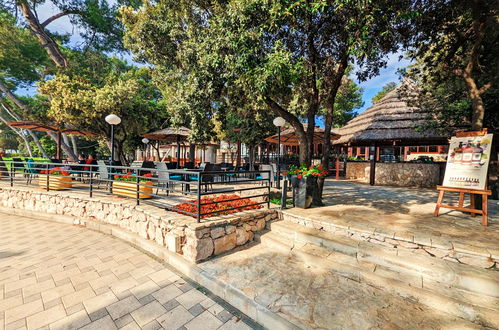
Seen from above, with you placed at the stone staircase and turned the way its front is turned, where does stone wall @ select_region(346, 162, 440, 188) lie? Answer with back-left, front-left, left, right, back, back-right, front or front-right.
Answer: back-right

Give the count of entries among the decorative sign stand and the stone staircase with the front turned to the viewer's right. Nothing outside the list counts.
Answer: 0

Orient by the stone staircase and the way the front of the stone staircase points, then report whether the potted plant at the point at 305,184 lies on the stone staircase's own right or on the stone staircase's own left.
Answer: on the stone staircase's own right

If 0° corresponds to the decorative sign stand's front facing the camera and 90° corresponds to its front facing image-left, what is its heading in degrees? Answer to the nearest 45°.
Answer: approximately 45°

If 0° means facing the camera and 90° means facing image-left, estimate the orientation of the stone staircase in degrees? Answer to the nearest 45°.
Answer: approximately 45°

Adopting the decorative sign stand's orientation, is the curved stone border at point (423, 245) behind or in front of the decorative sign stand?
in front
